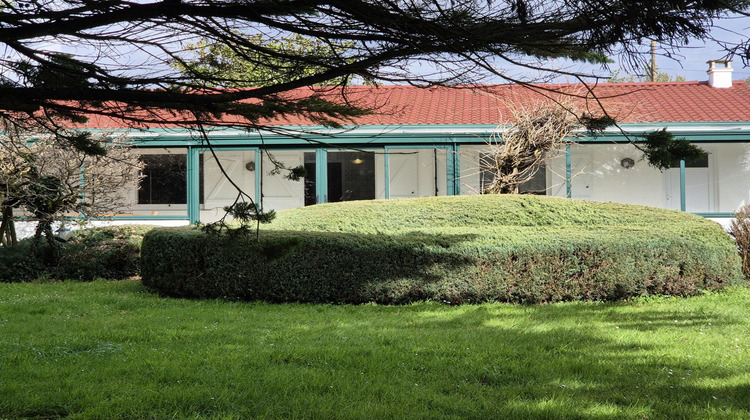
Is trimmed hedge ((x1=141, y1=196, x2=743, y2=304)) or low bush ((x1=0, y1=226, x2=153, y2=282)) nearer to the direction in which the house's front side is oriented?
the trimmed hedge

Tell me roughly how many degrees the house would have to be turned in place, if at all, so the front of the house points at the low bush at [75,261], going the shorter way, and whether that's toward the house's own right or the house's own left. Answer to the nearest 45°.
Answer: approximately 45° to the house's own right

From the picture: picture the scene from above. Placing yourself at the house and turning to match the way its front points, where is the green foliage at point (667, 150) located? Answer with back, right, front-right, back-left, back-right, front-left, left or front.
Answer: front

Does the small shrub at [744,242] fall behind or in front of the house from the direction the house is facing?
in front

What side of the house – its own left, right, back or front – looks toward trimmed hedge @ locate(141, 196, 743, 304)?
front

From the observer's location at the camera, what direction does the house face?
facing the viewer
